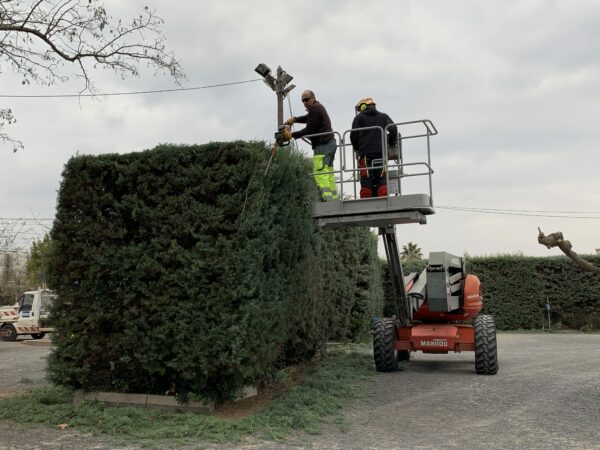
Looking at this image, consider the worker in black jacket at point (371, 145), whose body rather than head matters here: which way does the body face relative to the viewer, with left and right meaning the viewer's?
facing away from the viewer and to the left of the viewer

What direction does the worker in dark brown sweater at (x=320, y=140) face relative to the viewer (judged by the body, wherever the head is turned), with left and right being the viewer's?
facing to the left of the viewer

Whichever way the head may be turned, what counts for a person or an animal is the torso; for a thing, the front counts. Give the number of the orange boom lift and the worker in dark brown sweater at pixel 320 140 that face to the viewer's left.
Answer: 1

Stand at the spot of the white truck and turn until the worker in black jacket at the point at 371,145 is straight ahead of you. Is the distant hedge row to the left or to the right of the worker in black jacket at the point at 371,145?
left

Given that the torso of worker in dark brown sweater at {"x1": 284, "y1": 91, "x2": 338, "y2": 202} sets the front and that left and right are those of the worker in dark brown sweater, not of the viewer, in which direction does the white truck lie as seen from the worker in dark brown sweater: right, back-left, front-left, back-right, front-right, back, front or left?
front-right

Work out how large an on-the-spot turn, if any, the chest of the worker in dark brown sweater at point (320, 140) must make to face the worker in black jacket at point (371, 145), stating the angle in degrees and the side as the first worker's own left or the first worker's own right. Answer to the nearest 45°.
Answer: approximately 180°

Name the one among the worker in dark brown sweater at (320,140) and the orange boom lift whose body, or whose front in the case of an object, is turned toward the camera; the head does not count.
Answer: the orange boom lift

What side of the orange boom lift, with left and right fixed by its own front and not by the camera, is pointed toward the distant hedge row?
back

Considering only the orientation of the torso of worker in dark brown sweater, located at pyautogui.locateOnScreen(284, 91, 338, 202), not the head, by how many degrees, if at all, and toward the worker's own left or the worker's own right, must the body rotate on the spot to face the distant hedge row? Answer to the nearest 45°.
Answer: approximately 135° to the worker's own right

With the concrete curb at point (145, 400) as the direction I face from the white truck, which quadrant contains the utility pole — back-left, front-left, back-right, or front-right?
front-left

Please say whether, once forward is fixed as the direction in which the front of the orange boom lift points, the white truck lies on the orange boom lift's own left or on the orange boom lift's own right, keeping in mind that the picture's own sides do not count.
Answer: on the orange boom lift's own right

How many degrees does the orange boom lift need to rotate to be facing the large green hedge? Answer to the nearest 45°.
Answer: approximately 45° to its right

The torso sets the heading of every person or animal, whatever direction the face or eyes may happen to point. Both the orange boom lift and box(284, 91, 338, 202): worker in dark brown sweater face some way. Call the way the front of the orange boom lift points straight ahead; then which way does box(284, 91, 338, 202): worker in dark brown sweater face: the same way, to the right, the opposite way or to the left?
to the right

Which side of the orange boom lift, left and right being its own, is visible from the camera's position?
front
